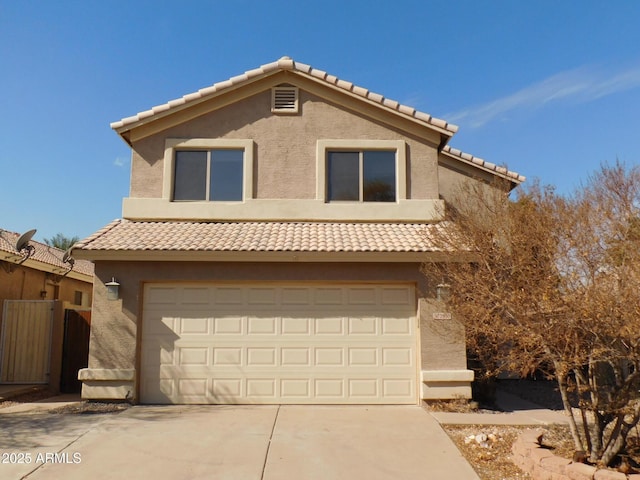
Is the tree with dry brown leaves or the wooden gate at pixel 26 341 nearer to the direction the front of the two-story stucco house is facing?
the tree with dry brown leaves

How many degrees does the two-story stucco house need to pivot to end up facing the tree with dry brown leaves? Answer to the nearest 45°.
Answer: approximately 45° to its left

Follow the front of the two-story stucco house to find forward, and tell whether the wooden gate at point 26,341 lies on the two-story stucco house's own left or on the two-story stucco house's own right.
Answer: on the two-story stucco house's own right

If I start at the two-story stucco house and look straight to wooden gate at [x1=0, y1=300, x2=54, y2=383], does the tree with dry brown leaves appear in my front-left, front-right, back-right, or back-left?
back-left

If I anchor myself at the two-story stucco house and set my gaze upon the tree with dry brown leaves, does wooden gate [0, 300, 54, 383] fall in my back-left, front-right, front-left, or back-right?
back-right

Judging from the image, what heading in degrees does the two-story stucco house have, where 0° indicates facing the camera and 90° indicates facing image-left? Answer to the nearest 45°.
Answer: approximately 0°
